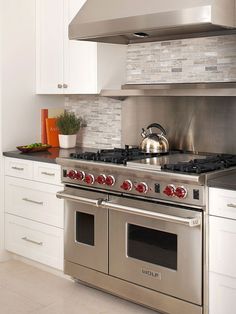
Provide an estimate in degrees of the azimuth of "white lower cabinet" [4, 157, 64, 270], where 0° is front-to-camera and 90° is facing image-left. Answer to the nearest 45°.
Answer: approximately 45°

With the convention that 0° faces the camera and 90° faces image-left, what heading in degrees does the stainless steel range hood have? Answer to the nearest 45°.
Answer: approximately 45°

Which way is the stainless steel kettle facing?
to the viewer's left

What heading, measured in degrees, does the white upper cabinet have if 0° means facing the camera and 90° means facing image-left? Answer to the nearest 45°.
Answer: approximately 45°
